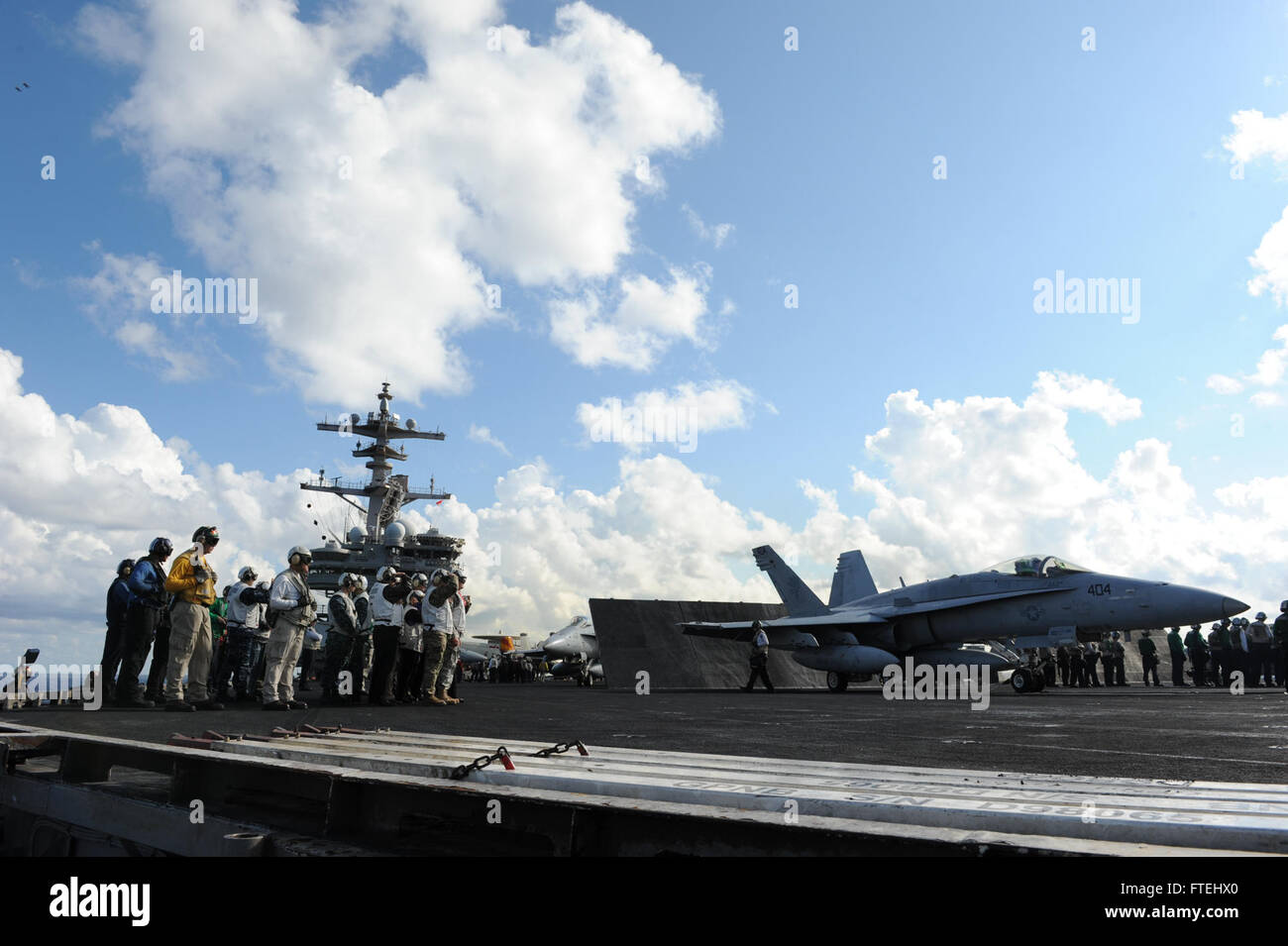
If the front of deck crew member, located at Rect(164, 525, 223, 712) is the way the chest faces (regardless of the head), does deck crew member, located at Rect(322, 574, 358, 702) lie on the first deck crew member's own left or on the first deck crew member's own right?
on the first deck crew member's own left

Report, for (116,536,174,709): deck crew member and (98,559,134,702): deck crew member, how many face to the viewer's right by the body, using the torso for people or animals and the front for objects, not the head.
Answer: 2

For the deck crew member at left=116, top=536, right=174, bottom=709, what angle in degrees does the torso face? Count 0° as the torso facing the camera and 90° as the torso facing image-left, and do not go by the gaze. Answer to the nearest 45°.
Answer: approximately 270°

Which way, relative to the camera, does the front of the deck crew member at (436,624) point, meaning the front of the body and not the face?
to the viewer's right

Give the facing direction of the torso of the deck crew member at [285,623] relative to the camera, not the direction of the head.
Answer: to the viewer's right

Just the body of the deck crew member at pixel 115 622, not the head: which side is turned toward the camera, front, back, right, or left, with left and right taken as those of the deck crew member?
right

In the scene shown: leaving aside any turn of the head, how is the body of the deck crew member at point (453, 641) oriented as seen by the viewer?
to the viewer's right
